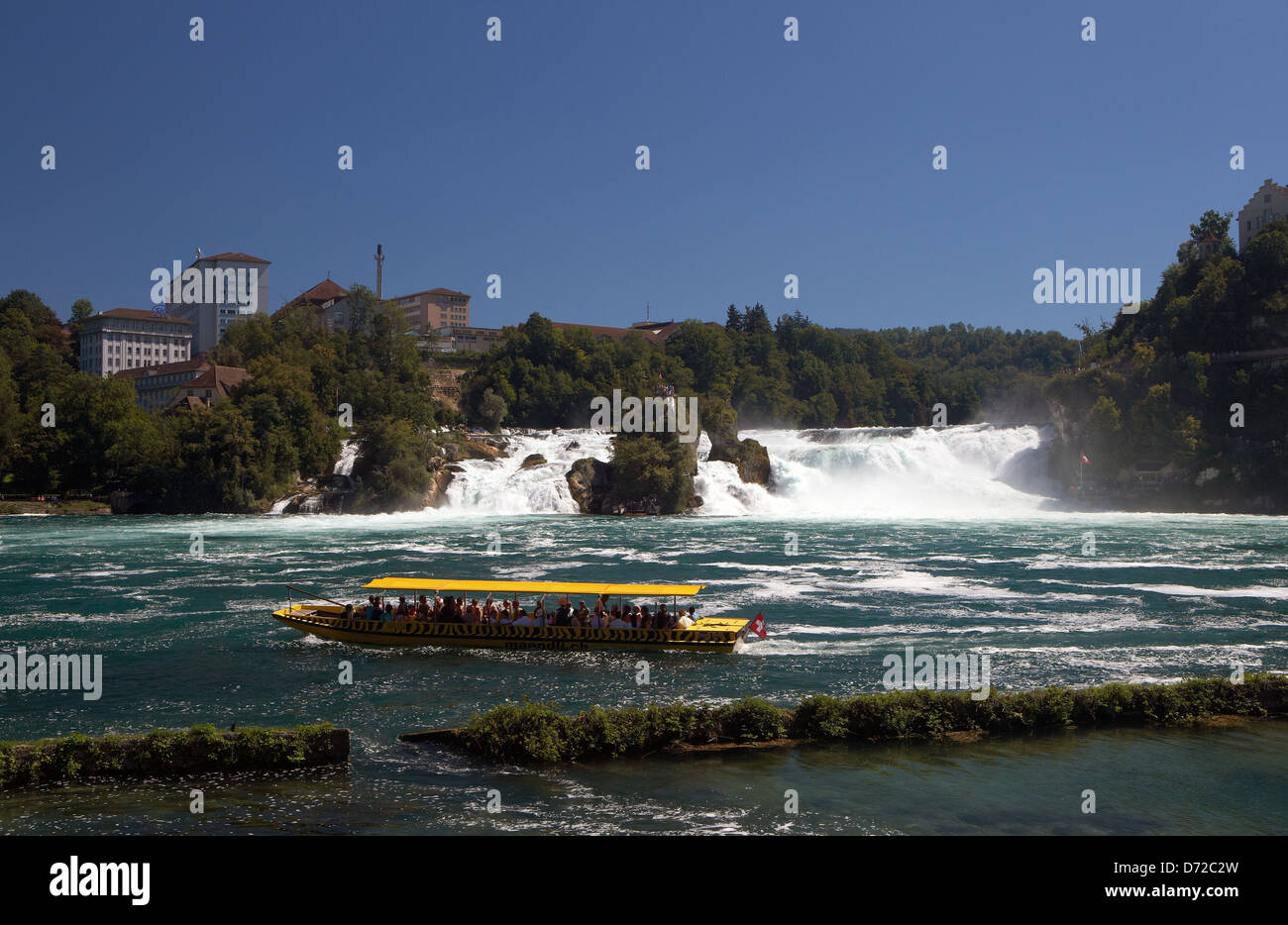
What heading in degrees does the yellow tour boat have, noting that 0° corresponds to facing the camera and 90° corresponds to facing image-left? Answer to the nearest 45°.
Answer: approximately 90°
